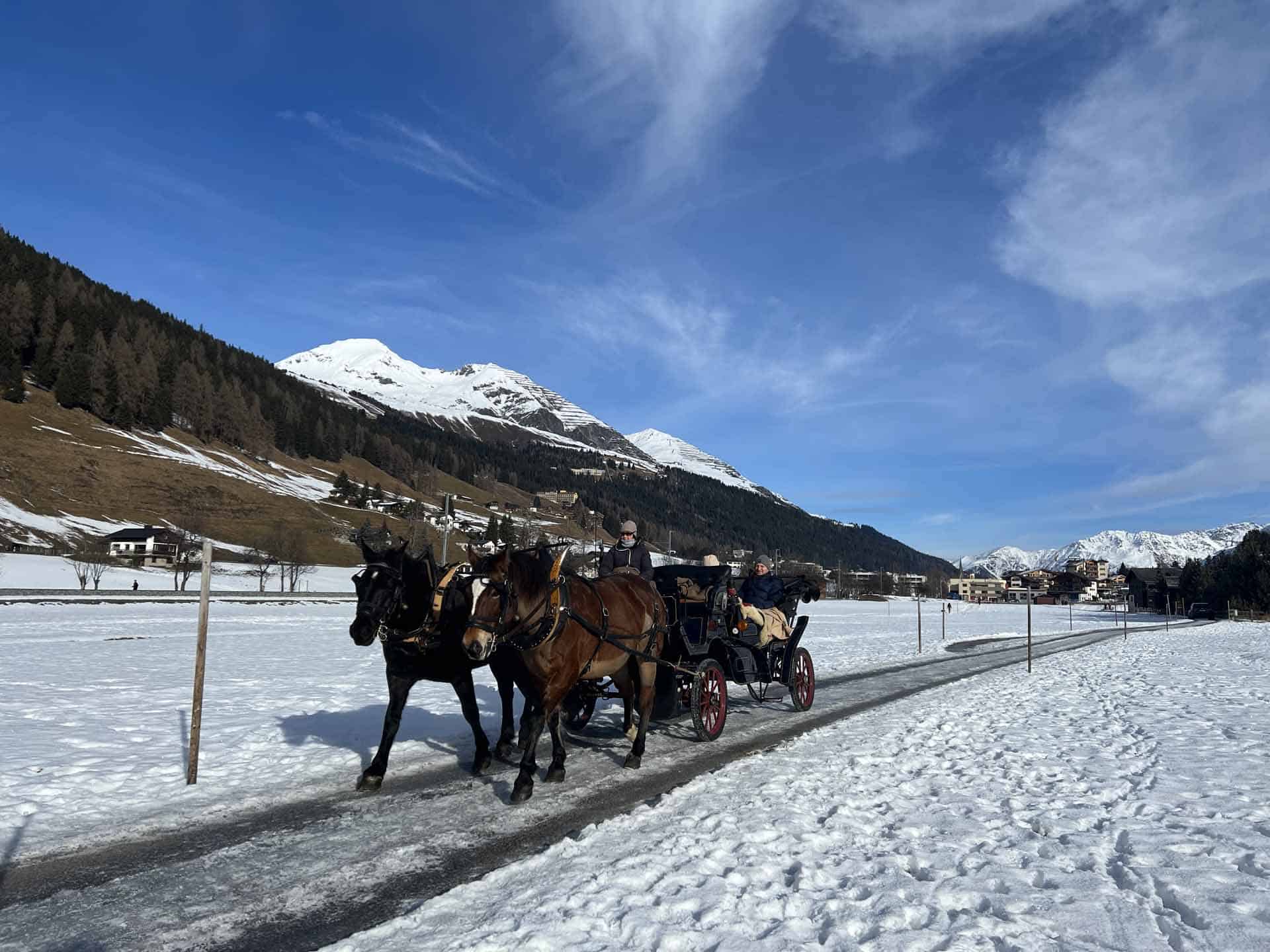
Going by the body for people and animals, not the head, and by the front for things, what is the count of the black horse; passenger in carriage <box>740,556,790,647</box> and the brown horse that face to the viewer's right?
0

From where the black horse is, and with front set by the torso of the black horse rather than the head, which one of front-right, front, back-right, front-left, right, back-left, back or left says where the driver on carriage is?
back

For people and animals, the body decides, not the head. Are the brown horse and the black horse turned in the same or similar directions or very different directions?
same or similar directions

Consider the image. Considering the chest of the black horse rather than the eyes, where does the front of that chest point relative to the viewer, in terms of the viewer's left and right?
facing the viewer and to the left of the viewer

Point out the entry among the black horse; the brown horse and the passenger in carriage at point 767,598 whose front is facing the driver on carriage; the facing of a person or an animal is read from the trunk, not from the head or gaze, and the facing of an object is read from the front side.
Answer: the passenger in carriage

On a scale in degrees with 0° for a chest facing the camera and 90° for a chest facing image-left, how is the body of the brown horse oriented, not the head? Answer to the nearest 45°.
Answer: approximately 45°

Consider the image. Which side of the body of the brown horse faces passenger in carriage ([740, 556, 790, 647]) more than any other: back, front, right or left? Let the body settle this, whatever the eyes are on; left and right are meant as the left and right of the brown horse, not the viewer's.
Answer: back

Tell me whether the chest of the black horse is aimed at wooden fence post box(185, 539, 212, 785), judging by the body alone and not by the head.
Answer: no

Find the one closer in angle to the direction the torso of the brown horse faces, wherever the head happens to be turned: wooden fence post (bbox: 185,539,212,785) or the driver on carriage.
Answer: the wooden fence post

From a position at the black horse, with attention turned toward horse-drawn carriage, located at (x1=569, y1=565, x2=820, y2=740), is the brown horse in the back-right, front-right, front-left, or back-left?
front-right

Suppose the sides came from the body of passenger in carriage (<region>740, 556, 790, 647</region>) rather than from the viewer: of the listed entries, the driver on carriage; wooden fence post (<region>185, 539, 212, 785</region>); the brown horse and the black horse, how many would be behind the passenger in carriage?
0

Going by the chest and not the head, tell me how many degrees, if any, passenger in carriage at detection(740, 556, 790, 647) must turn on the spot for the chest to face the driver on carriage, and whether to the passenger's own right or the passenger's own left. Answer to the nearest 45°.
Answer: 0° — they already face them

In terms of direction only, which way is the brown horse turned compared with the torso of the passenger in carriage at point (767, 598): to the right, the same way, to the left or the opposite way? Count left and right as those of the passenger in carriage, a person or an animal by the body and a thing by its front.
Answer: the same way

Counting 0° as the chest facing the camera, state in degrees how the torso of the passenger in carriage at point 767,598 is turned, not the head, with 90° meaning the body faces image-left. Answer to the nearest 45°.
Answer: approximately 45°

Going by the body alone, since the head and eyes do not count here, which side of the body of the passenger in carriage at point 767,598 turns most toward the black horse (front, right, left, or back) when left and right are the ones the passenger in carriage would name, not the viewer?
front

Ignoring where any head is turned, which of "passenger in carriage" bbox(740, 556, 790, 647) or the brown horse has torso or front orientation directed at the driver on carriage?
the passenger in carriage

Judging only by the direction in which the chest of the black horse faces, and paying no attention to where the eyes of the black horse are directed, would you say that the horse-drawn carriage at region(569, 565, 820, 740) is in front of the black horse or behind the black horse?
behind

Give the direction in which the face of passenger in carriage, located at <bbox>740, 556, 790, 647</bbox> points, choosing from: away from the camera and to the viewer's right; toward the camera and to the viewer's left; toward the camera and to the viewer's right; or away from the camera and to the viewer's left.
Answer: toward the camera and to the viewer's left

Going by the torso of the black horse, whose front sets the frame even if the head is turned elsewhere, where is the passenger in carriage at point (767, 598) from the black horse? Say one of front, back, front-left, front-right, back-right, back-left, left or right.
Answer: back

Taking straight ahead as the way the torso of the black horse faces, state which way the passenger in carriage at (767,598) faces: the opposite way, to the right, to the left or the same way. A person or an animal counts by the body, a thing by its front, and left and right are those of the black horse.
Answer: the same way

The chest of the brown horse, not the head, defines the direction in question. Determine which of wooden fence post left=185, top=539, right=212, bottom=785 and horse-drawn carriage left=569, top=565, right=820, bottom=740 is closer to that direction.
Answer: the wooden fence post
